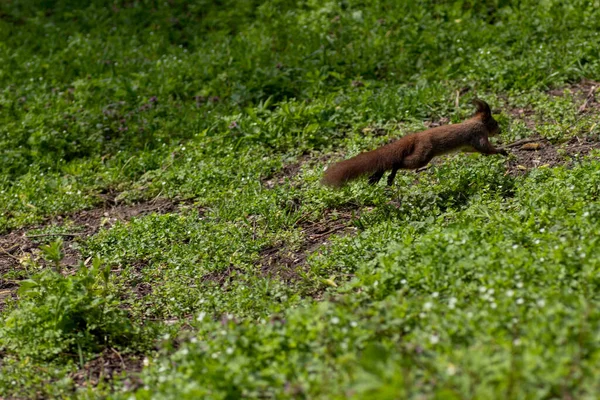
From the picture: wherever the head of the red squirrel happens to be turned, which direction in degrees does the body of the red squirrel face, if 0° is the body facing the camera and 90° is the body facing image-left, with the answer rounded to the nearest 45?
approximately 270°

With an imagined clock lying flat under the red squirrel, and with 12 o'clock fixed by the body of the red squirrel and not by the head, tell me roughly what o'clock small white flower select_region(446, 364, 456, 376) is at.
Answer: The small white flower is roughly at 3 o'clock from the red squirrel.
